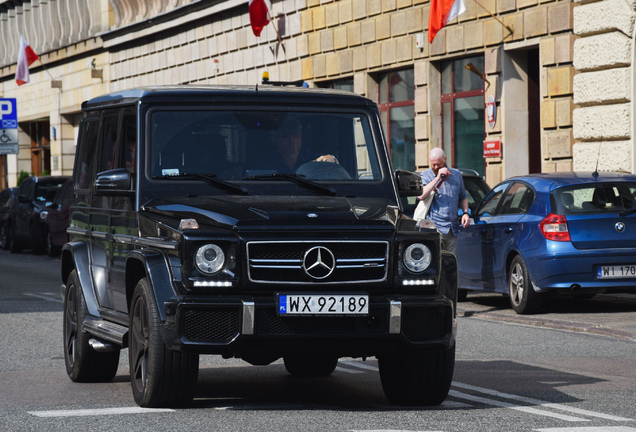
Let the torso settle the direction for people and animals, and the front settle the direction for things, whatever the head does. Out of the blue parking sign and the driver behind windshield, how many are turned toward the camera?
2

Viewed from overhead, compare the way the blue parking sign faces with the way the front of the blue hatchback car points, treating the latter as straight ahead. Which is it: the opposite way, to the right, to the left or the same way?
the opposite way

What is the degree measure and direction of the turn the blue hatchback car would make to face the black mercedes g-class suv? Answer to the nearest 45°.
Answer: approximately 135° to its left

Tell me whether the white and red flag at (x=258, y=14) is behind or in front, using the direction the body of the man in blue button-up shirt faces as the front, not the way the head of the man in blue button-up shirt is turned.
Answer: behind

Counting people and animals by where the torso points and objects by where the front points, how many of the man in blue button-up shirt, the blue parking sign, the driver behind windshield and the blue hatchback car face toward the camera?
3

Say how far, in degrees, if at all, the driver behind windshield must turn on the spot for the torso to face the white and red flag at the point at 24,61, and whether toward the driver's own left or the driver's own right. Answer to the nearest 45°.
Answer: approximately 180°
